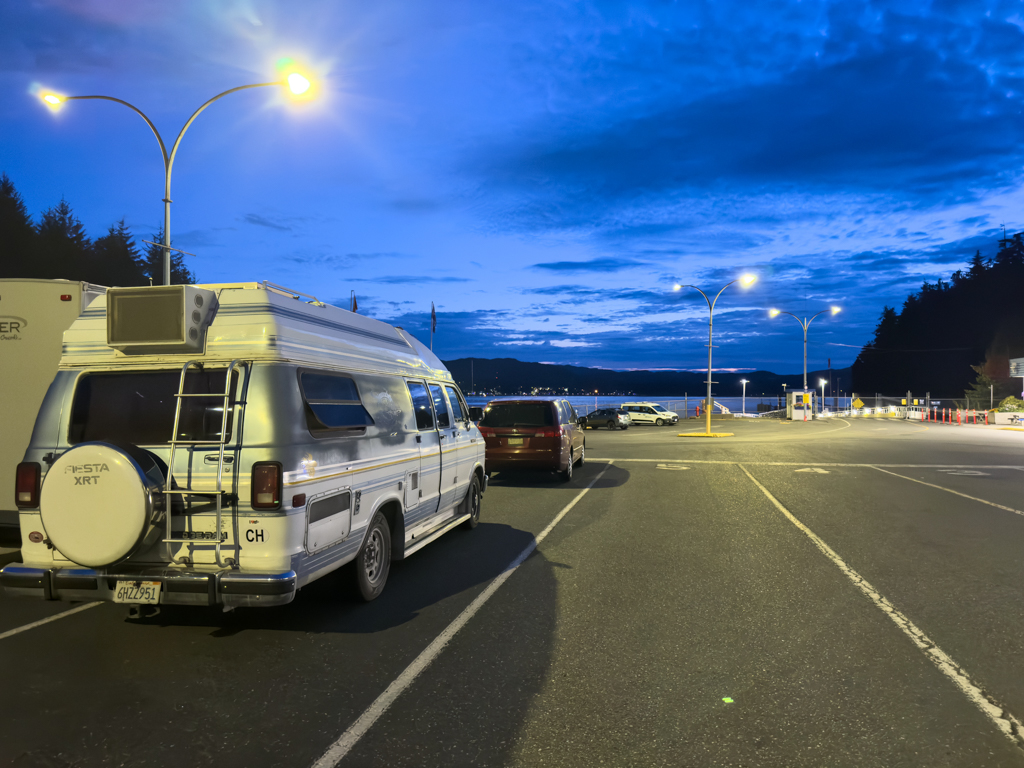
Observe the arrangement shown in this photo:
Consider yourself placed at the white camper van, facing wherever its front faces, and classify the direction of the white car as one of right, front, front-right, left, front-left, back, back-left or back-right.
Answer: front

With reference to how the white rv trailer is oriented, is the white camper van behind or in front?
behind

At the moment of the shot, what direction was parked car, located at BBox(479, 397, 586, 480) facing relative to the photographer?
facing away from the viewer

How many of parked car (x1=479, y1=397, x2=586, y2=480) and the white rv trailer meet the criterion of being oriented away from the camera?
2

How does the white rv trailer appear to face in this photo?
away from the camera

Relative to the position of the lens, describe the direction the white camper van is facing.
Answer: facing away from the viewer and to the right of the viewer

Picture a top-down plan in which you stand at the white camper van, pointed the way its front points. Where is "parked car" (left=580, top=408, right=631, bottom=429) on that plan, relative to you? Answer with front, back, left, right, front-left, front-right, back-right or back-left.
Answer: front

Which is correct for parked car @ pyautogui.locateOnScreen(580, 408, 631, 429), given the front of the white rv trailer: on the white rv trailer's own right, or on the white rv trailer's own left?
on the white rv trailer's own right

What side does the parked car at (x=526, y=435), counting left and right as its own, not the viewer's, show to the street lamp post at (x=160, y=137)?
left

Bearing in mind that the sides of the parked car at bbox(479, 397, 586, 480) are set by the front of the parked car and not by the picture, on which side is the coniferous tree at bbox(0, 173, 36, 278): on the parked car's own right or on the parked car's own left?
on the parked car's own left

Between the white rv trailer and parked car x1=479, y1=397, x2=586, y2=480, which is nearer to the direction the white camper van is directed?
the parked car

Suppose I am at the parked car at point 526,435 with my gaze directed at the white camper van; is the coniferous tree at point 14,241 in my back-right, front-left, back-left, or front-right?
back-right

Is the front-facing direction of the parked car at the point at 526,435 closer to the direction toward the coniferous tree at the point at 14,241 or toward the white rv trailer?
the coniferous tree
